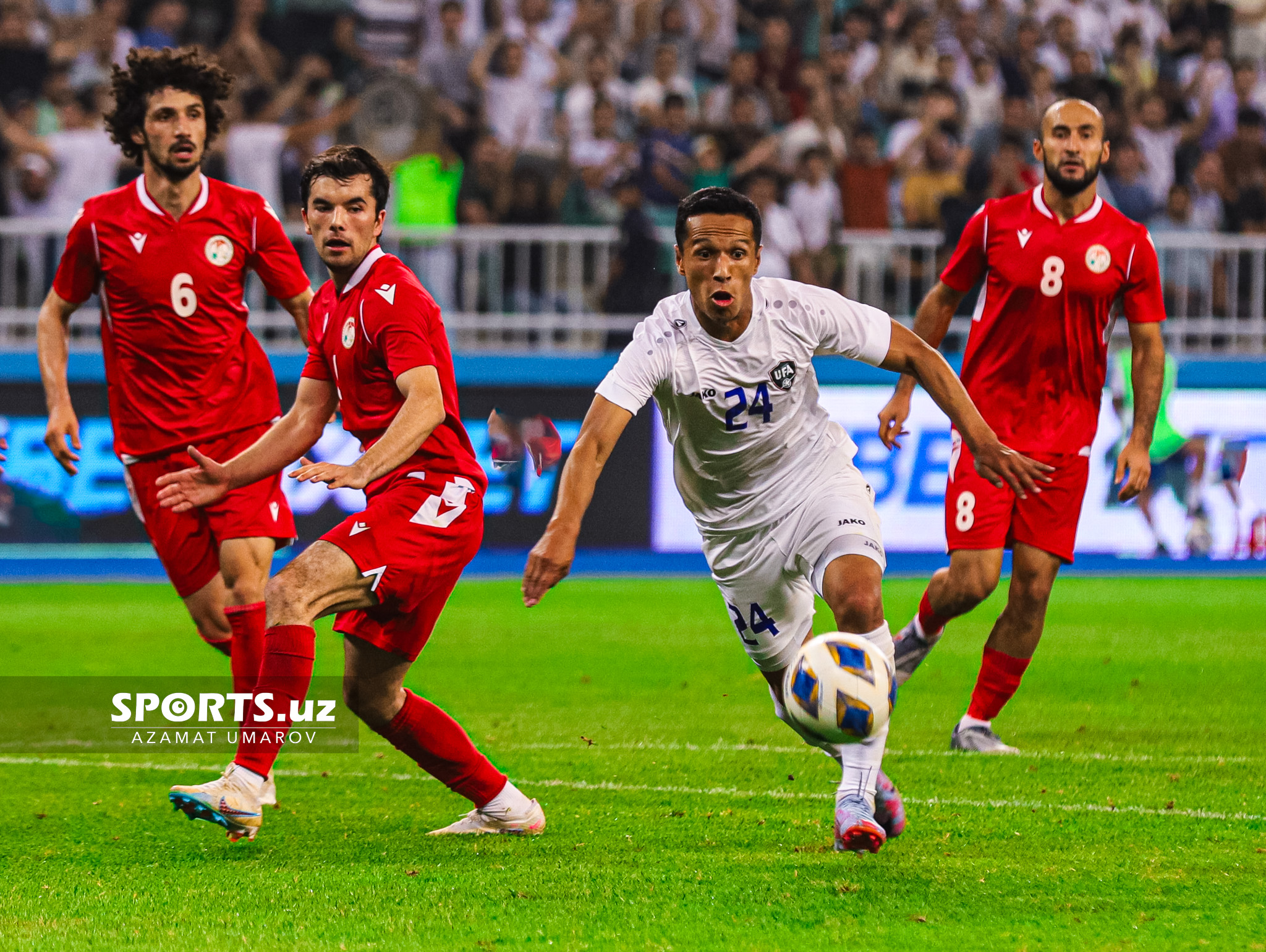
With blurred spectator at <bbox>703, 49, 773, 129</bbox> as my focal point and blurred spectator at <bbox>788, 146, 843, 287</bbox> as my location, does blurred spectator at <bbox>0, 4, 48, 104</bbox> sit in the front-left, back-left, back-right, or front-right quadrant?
front-left

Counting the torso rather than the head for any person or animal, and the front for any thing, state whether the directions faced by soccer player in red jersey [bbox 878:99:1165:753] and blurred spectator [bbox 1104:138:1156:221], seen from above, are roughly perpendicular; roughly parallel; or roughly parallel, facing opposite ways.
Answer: roughly parallel

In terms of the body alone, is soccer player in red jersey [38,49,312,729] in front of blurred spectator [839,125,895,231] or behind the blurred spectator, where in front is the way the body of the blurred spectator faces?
in front

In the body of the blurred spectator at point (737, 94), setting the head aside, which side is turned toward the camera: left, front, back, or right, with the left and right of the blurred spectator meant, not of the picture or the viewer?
front

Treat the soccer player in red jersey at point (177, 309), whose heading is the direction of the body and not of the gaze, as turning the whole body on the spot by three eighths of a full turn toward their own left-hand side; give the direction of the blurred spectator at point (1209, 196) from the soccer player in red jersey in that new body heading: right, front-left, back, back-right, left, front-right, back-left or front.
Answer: front

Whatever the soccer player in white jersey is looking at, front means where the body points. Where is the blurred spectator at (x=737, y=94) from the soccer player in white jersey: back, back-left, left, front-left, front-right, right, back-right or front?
back

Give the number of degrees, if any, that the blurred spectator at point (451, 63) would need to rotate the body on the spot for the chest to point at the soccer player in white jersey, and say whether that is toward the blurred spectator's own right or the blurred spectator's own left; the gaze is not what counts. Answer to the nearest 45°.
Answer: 0° — they already face them

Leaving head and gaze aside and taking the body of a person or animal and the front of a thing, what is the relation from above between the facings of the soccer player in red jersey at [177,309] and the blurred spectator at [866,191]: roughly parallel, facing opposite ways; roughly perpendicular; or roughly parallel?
roughly parallel

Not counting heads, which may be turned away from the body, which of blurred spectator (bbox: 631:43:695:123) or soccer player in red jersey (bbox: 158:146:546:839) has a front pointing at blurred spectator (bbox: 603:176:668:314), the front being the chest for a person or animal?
blurred spectator (bbox: 631:43:695:123)

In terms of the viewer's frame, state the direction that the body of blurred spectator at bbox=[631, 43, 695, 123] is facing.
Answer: toward the camera

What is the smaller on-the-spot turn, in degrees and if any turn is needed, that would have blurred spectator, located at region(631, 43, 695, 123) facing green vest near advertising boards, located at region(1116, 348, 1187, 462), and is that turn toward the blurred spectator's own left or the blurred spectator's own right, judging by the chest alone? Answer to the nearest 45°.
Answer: approximately 45° to the blurred spectator's own left

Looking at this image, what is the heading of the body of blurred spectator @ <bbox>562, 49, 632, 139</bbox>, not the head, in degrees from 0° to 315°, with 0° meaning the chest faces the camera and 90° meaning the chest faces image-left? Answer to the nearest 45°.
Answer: approximately 0°

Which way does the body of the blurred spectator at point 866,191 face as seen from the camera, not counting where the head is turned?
toward the camera
